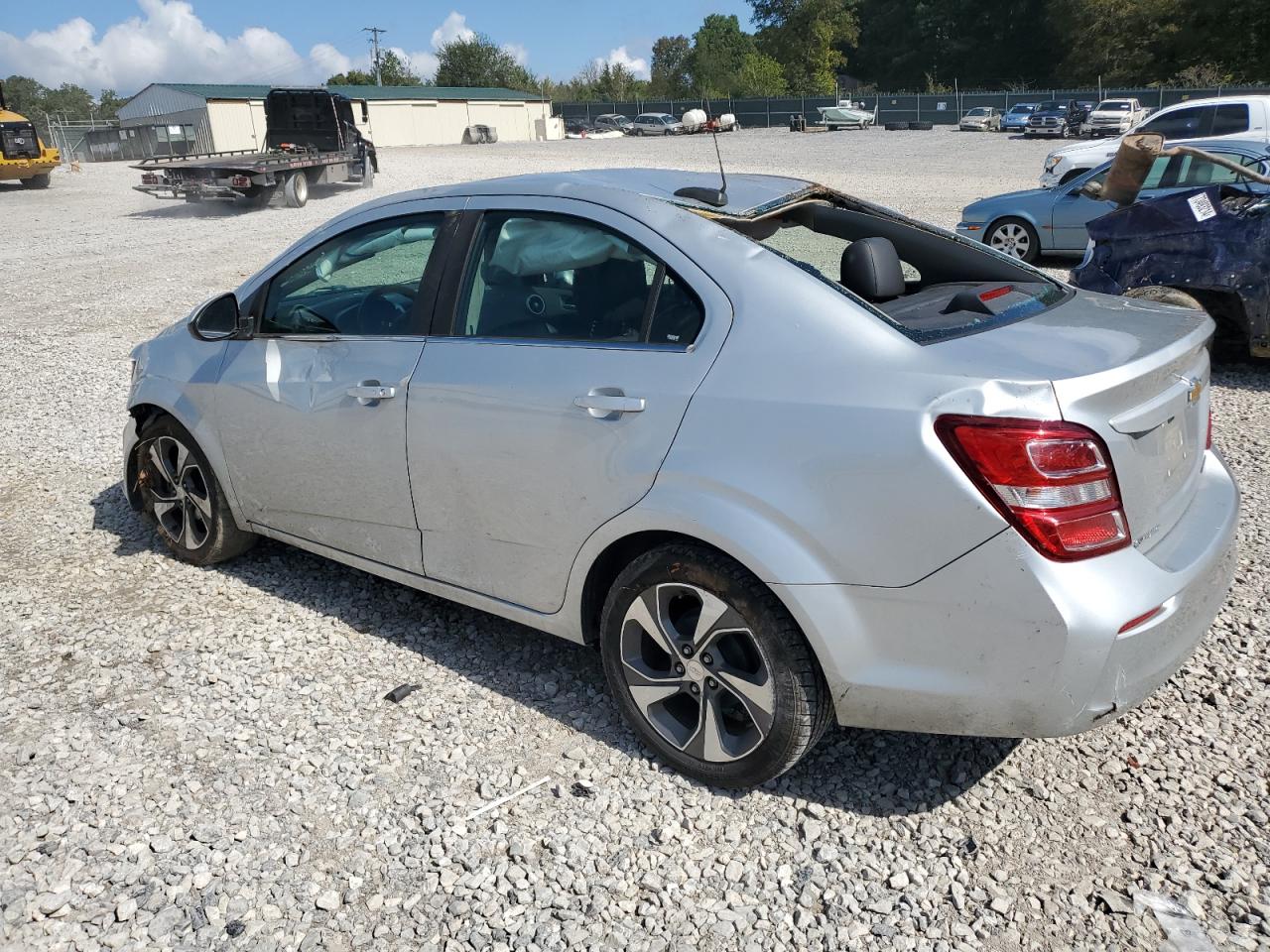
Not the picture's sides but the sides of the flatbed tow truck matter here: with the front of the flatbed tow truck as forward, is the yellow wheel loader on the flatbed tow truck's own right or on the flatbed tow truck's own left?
on the flatbed tow truck's own left

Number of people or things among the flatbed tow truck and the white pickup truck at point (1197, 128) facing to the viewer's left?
1

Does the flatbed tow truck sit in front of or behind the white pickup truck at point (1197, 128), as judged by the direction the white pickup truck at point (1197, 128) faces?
in front

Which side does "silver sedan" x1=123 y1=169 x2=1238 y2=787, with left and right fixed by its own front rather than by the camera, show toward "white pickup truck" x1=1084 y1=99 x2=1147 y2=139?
right

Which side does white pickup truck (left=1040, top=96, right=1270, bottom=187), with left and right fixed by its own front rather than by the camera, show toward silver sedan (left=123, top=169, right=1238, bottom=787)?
left

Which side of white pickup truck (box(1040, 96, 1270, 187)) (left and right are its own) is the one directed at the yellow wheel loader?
front

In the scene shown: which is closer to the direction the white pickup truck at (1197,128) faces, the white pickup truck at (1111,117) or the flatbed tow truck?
the flatbed tow truck

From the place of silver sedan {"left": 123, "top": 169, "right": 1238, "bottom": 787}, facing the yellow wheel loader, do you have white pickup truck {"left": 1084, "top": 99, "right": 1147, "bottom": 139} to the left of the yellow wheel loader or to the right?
right

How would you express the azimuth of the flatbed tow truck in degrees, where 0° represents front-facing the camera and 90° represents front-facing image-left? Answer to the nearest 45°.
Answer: approximately 225°

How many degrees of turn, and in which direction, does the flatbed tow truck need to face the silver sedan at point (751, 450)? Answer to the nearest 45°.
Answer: approximately 135° to its right

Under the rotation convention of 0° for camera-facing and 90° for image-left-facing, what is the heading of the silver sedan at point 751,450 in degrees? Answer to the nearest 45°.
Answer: approximately 135°

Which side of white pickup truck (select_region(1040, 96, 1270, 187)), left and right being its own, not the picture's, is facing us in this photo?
left
